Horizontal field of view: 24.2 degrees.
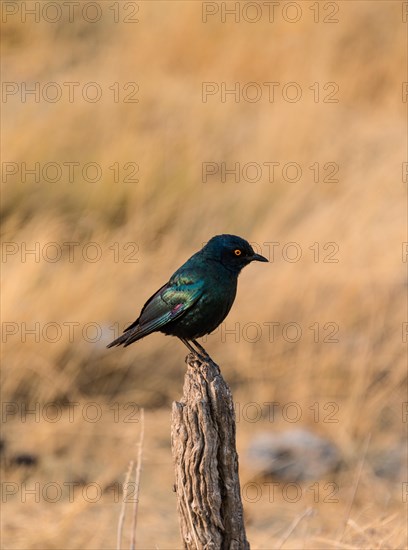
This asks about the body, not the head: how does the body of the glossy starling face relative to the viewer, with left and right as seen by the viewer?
facing to the right of the viewer
